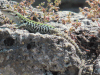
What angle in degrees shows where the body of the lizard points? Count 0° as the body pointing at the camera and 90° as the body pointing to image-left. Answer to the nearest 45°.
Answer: approximately 90°
